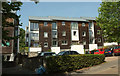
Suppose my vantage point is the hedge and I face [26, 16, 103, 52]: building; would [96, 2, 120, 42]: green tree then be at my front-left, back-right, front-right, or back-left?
front-right

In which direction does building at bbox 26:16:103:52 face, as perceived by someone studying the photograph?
facing the viewer

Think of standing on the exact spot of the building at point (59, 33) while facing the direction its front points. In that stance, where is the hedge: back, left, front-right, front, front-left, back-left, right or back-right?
front

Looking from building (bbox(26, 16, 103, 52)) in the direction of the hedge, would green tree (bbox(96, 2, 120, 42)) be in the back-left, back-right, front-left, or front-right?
front-left

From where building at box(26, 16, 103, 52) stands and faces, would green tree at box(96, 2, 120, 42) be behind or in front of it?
in front

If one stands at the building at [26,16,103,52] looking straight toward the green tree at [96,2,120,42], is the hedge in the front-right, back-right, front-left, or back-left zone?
front-right

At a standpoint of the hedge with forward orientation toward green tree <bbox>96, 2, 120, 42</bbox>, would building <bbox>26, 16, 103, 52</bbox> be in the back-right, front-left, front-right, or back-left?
front-left
